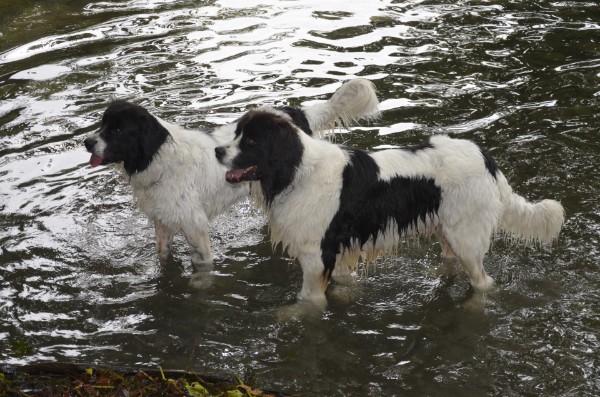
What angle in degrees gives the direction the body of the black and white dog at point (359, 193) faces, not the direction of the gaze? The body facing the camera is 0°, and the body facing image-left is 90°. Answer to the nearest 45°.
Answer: approximately 90°

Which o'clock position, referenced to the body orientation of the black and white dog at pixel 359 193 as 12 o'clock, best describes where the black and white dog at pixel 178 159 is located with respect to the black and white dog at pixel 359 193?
the black and white dog at pixel 178 159 is roughly at 1 o'clock from the black and white dog at pixel 359 193.
